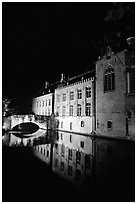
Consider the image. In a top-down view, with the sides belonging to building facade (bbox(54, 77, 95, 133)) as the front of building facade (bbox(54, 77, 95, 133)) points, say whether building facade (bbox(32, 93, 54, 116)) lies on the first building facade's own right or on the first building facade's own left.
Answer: on the first building facade's own right

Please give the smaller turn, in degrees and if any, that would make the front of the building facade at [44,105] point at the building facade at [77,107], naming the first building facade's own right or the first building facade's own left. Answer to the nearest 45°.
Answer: approximately 45° to the first building facade's own left

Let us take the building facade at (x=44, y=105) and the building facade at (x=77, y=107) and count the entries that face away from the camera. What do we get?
0

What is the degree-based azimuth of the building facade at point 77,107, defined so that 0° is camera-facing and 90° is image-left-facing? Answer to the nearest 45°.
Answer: approximately 45°

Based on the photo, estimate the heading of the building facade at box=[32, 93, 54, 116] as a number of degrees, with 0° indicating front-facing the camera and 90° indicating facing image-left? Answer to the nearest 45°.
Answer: approximately 45°
